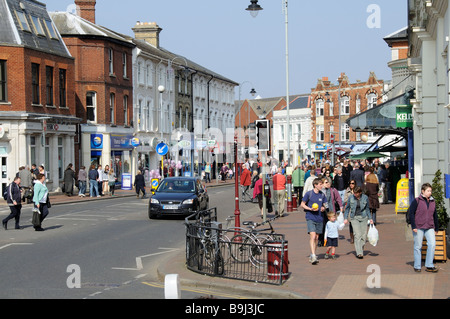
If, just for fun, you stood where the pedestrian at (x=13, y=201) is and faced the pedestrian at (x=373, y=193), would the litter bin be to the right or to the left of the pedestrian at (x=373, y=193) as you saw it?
right

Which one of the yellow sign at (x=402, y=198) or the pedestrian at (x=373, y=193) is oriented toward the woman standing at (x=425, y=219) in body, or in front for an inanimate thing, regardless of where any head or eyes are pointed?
the yellow sign

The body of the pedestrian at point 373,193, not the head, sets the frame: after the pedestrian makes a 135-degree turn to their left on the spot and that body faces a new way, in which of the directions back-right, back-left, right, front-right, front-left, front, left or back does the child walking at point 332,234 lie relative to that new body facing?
front-left

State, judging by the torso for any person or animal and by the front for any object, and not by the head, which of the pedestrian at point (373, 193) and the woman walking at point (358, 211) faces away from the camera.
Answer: the pedestrian

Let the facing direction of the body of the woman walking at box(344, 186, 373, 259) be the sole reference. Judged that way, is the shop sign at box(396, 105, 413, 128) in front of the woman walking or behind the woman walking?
behind

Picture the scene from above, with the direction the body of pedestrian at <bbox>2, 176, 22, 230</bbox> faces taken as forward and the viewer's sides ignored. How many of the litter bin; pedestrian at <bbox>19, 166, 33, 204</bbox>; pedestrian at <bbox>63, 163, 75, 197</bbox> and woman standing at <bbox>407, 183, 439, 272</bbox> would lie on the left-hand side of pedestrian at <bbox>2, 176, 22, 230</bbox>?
2

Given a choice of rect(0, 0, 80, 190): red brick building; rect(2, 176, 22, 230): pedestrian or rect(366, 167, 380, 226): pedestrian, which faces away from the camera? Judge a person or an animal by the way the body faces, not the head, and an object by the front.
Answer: rect(366, 167, 380, 226): pedestrian
